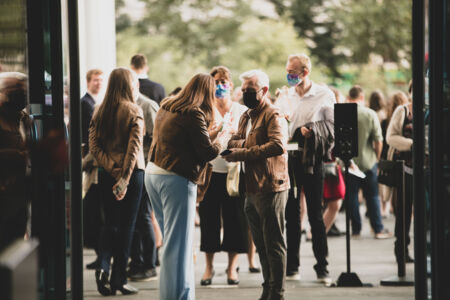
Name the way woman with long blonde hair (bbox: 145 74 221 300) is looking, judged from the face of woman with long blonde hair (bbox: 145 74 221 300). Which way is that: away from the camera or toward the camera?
away from the camera

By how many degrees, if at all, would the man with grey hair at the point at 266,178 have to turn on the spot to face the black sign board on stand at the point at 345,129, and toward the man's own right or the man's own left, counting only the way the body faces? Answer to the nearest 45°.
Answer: approximately 180°

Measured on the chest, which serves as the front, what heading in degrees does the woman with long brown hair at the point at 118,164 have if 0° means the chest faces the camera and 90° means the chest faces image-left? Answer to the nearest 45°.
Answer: approximately 225°

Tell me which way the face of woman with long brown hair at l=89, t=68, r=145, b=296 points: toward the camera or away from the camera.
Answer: away from the camera

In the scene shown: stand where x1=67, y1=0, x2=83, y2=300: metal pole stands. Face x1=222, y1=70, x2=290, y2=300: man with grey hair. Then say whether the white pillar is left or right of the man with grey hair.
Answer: left

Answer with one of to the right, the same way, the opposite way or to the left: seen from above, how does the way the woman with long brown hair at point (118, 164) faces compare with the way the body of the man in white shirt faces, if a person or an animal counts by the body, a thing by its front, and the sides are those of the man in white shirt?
the opposite way

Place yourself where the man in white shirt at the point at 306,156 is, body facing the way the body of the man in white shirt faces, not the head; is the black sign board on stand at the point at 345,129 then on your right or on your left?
on your left

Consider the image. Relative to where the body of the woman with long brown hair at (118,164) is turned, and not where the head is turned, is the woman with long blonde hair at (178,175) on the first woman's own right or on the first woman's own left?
on the first woman's own right

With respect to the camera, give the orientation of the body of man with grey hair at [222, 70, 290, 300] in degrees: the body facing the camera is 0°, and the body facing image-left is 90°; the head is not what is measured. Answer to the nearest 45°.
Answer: approximately 45°

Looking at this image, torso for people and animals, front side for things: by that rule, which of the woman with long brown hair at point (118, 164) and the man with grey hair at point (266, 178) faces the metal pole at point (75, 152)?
the man with grey hair
